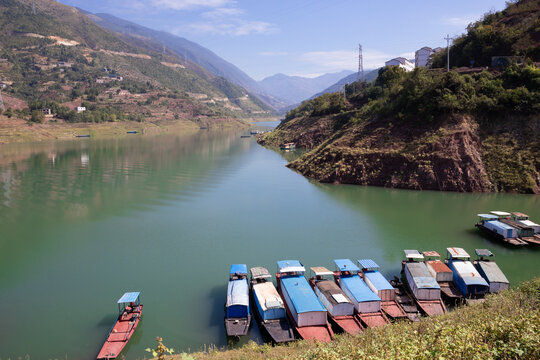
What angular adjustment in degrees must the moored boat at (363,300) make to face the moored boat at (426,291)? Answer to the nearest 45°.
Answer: approximately 90° to its left

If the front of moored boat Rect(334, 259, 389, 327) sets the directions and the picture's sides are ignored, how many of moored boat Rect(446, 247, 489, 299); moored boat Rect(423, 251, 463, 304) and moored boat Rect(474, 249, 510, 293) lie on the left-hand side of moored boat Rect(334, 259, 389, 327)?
3

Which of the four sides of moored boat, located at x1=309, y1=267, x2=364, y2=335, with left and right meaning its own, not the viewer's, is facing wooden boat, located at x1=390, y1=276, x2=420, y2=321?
left

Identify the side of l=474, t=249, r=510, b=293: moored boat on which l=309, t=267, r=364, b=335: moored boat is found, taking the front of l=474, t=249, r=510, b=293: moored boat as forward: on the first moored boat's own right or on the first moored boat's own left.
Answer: on the first moored boat's own right

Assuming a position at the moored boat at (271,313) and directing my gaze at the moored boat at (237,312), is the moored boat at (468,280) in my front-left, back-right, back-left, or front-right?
back-right
